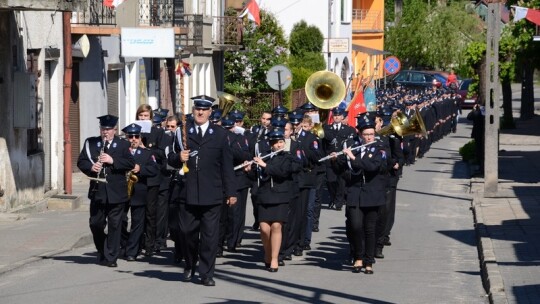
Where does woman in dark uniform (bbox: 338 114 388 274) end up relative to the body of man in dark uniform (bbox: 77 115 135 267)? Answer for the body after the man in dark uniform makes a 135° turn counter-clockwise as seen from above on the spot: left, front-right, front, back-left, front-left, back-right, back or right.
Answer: front-right

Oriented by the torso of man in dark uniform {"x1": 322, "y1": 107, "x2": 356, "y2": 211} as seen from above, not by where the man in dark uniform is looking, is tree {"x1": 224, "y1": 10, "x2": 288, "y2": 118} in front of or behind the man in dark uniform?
behind

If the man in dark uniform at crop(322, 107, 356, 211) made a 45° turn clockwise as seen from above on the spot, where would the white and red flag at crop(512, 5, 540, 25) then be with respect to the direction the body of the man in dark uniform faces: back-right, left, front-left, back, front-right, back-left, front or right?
back

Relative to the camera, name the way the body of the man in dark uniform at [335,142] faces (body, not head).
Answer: toward the camera

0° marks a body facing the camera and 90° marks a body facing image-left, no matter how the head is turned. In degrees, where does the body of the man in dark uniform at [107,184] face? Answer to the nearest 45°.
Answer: approximately 0°

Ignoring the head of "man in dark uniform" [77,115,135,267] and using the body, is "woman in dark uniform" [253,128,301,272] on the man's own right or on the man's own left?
on the man's own left

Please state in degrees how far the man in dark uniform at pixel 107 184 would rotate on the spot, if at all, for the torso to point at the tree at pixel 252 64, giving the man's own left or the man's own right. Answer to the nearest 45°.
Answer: approximately 180°

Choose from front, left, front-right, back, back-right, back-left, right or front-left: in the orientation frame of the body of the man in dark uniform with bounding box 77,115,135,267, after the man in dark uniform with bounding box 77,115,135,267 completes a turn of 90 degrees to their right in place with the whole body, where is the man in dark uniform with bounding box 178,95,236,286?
back-left
